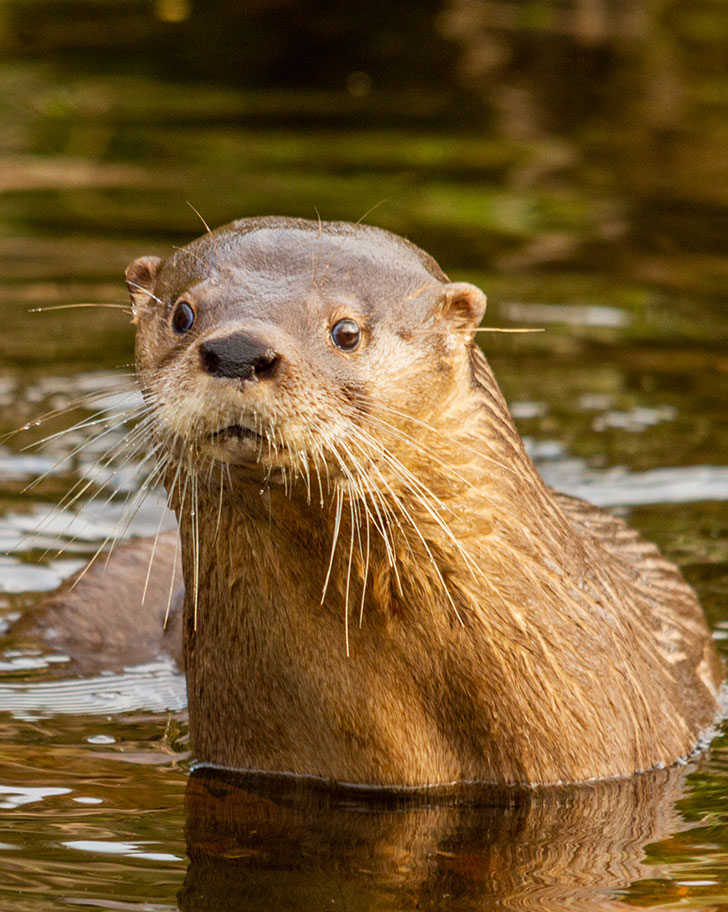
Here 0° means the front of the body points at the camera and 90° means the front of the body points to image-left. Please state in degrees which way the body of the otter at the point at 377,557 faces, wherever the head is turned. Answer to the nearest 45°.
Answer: approximately 45°
